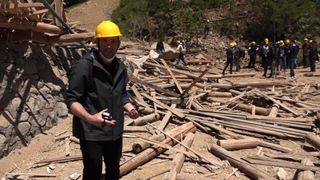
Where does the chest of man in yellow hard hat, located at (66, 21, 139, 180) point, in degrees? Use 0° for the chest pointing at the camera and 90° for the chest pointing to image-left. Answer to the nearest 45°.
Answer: approximately 315°

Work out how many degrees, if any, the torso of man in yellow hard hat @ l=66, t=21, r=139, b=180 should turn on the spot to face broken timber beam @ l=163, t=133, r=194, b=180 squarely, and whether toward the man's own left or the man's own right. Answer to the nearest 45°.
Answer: approximately 90° to the man's own left

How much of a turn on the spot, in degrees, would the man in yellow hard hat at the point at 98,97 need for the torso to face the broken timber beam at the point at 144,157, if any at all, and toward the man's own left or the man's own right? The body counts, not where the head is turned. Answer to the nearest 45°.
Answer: approximately 135° to the man's own left

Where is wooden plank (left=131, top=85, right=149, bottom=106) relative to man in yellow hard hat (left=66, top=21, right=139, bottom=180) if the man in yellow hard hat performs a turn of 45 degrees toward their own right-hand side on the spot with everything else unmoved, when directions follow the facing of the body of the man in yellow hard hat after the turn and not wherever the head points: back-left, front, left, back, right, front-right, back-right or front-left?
back

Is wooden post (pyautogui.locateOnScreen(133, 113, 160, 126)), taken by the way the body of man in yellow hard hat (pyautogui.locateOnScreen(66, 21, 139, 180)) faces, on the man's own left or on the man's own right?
on the man's own left

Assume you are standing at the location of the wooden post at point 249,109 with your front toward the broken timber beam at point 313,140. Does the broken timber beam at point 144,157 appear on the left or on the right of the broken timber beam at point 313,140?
right

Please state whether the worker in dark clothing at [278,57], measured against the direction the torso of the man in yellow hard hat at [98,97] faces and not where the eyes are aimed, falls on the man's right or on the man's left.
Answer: on the man's left

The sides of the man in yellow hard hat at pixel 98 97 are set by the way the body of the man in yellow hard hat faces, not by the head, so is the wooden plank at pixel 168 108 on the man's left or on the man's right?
on the man's left

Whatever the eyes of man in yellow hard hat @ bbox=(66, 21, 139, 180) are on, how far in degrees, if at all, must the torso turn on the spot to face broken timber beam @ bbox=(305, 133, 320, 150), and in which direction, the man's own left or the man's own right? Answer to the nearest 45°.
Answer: approximately 90° to the man's own left

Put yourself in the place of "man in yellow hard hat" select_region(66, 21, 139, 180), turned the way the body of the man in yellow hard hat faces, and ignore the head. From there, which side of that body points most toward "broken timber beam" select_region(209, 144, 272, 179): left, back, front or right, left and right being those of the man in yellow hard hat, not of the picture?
left

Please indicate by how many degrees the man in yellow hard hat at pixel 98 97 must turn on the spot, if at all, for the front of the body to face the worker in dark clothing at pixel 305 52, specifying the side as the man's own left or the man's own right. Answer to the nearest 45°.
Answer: approximately 90° to the man's own left
